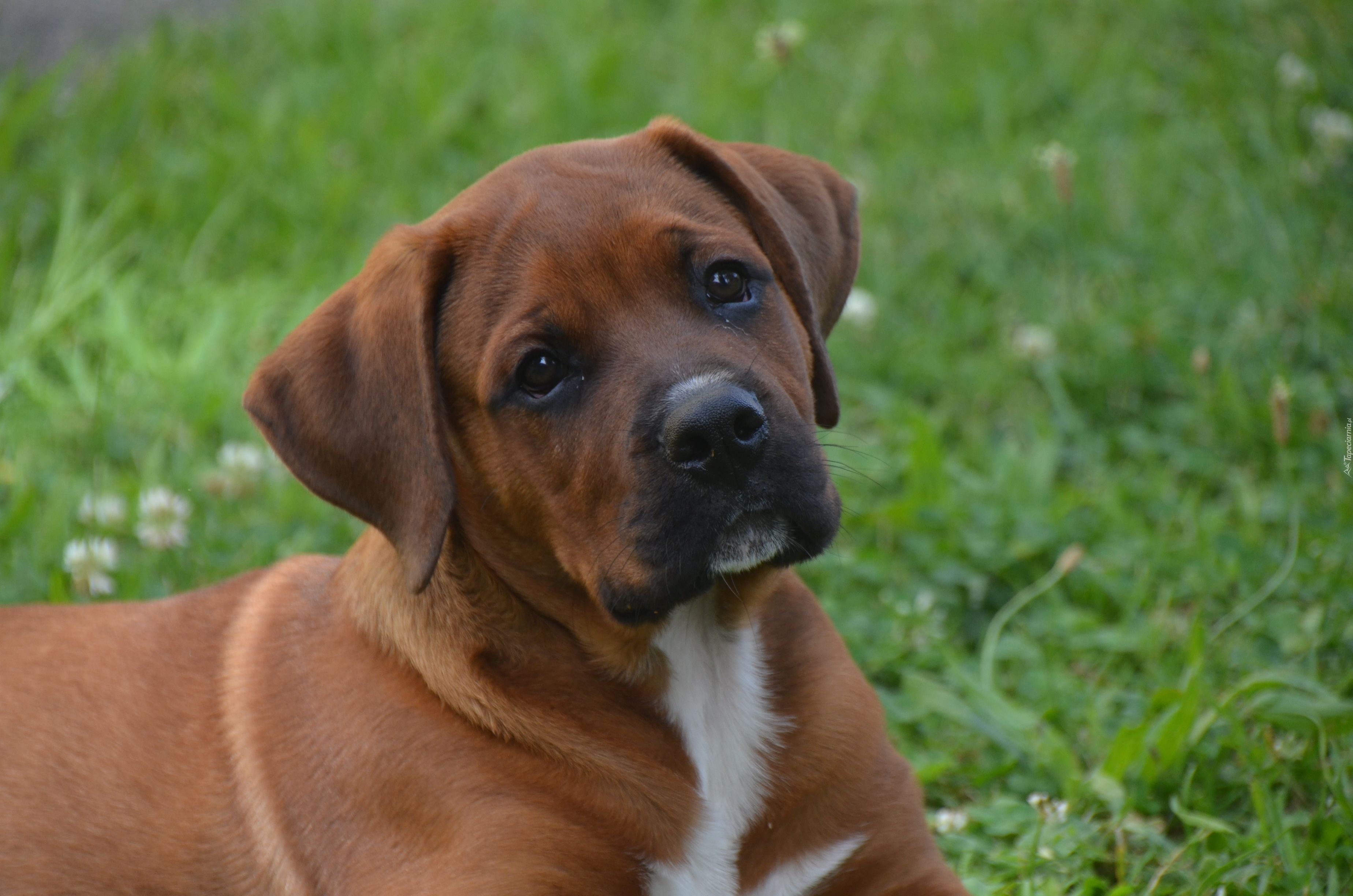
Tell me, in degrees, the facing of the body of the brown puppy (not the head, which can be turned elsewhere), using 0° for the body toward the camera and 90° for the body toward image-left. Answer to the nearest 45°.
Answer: approximately 315°

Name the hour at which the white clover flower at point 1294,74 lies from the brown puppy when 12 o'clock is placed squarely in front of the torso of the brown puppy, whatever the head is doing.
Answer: The white clover flower is roughly at 9 o'clock from the brown puppy.

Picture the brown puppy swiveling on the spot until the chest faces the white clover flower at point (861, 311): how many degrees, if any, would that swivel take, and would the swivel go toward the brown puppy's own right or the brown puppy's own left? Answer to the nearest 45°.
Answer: approximately 90° to the brown puppy's own left

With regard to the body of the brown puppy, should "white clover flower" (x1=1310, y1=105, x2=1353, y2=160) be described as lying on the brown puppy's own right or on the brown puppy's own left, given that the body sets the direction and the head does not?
on the brown puppy's own left

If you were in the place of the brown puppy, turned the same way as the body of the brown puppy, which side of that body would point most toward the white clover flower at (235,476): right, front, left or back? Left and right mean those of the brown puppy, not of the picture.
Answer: back

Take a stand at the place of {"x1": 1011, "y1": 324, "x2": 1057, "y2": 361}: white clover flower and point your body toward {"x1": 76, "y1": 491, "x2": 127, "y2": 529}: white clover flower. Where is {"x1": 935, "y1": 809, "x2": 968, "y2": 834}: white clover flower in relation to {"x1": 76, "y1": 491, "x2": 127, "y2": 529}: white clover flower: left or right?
left

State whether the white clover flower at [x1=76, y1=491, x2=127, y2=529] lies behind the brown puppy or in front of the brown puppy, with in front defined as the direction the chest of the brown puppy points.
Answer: behind

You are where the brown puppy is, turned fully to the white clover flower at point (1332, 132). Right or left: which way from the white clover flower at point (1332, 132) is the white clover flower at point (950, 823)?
right

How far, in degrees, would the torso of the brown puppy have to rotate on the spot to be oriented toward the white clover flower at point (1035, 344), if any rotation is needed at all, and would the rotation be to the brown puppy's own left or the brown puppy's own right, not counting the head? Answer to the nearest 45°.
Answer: approximately 90° to the brown puppy's own left

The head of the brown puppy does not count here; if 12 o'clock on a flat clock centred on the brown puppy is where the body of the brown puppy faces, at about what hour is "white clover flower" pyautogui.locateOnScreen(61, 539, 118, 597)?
The white clover flower is roughly at 6 o'clock from the brown puppy.

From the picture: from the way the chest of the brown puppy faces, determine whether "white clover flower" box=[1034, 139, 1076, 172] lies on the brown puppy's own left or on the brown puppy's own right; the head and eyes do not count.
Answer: on the brown puppy's own left

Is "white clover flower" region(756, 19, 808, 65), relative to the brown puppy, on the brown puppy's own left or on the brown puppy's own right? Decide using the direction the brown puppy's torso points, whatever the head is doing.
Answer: on the brown puppy's own left

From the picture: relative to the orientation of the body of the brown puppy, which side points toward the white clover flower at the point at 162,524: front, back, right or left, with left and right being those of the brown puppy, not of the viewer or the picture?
back

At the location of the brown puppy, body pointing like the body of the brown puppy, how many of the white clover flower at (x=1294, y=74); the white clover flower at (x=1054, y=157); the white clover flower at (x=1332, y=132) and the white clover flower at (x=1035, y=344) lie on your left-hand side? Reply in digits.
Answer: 4
